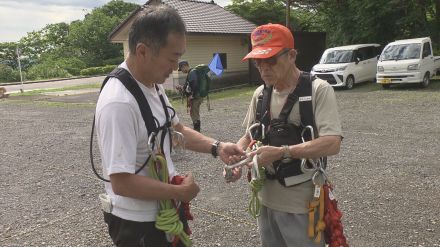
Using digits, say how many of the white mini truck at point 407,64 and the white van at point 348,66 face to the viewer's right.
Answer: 0

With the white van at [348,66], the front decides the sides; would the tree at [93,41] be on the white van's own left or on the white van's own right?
on the white van's own right

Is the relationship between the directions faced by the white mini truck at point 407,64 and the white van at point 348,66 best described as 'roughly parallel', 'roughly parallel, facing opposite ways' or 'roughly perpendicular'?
roughly parallel

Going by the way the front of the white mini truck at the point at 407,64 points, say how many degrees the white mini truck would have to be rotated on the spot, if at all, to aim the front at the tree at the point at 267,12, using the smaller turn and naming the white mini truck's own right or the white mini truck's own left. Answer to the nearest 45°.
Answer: approximately 90° to the white mini truck's own right

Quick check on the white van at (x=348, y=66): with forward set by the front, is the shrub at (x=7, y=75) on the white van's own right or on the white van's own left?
on the white van's own right

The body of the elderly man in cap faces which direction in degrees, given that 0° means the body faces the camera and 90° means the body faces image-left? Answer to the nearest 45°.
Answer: approximately 45°

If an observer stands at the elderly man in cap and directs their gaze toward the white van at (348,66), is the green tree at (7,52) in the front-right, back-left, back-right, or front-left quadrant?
front-left

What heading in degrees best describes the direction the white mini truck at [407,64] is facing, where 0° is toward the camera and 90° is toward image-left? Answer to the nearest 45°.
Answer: approximately 45°

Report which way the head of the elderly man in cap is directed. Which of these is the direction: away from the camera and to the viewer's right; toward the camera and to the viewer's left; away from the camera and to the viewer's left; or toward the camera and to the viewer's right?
toward the camera and to the viewer's left

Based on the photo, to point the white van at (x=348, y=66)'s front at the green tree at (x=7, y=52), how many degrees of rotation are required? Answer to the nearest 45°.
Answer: approximately 90° to its right

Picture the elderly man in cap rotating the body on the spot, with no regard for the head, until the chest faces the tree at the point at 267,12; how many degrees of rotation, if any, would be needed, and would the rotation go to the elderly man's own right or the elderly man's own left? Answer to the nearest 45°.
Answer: approximately 135° to the elderly man's own right

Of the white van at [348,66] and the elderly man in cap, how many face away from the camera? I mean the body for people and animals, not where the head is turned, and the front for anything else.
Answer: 0

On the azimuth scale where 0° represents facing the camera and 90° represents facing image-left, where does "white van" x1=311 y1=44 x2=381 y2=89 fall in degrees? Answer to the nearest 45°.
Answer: approximately 45°

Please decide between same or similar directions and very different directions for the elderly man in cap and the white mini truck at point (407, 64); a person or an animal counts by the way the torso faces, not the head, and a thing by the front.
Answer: same or similar directions

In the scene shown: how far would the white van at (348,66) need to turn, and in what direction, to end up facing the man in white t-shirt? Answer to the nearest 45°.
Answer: approximately 45° to its left

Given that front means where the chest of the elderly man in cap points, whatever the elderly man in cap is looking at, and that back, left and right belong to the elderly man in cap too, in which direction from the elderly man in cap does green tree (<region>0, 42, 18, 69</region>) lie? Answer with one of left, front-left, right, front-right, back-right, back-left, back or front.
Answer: right

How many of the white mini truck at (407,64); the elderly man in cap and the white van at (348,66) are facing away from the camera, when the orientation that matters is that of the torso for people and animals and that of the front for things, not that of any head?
0

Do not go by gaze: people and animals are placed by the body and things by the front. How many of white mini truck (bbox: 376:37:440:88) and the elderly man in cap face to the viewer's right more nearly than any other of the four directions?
0
